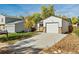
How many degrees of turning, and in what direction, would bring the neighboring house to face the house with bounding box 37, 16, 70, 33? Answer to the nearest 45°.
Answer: approximately 135° to its left

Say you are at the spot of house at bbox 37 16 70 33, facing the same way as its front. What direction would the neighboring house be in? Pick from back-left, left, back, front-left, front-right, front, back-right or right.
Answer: right

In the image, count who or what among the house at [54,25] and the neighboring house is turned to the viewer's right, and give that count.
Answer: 0

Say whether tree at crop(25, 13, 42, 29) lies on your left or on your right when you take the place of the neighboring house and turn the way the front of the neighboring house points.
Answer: on your left

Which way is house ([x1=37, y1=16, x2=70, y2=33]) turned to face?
toward the camera

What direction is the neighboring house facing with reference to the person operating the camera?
facing the viewer and to the left of the viewer

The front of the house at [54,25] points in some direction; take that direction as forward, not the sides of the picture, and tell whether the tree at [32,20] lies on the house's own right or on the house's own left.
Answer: on the house's own right
